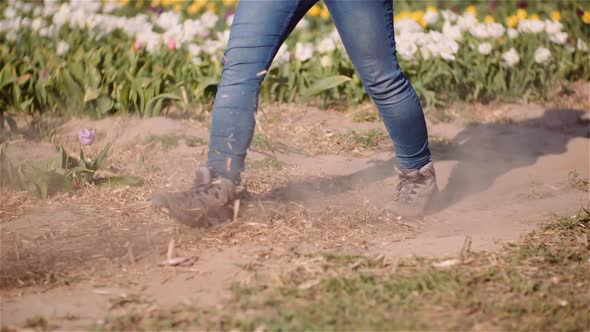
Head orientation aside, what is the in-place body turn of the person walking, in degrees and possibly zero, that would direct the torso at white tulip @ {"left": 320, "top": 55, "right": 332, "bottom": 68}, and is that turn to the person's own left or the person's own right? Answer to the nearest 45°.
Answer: approximately 135° to the person's own right

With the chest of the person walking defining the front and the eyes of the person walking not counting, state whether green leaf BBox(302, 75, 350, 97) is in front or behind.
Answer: behind

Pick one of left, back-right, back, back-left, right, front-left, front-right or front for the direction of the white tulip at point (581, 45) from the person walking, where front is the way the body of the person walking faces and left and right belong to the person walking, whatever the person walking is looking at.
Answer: back

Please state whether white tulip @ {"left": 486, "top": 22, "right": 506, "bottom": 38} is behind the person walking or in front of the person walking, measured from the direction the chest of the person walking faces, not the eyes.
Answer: behind

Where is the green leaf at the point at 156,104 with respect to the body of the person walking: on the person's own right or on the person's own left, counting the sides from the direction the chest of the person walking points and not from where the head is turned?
on the person's own right

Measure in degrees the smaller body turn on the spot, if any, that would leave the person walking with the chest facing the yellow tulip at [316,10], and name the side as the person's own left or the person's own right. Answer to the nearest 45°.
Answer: approximately 135° to the person's own right

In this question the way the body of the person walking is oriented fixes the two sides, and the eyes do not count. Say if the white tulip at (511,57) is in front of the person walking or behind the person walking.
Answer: behind

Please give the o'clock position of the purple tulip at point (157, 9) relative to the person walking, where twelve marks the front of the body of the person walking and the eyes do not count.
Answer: The purple tulip is roughly at 4 o'clock from the person walking.

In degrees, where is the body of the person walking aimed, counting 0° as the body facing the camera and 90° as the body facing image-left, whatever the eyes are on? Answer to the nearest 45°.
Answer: approximately 45°

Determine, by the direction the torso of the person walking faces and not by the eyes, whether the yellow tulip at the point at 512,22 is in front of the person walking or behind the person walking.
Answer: behind
